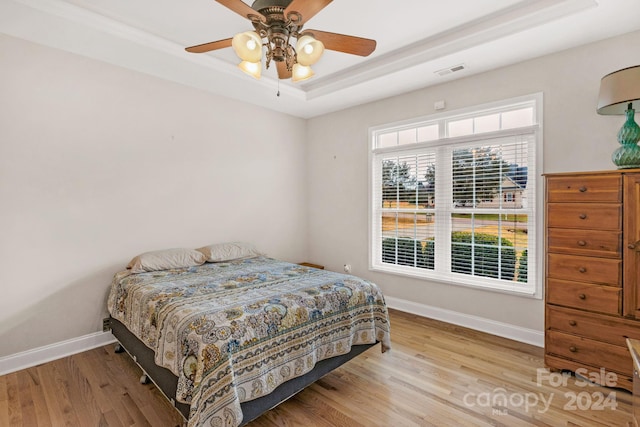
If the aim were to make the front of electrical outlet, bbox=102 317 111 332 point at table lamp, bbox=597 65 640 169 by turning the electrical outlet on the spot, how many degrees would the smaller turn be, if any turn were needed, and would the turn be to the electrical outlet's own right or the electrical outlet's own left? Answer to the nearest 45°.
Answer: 0° — it already faces it

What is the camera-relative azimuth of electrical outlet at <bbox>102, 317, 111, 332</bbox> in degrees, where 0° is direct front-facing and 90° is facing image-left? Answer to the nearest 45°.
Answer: approximately 315°

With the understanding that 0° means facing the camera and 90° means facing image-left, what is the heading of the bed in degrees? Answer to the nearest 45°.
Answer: approximately 315°

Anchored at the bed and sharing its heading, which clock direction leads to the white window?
The white window is roughly at 10 o'clock from the bed.

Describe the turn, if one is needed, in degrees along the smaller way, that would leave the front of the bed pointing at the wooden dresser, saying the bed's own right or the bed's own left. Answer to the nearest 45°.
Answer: approximately 45° to the bed's own left

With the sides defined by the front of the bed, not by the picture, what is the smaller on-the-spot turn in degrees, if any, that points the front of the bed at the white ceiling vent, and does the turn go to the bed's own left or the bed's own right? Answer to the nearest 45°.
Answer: approximately 45° to the bed's own left
